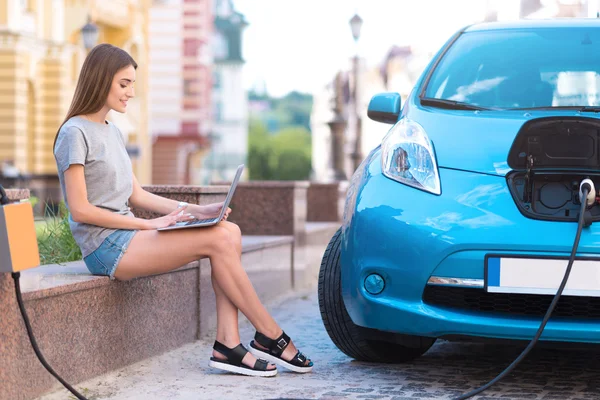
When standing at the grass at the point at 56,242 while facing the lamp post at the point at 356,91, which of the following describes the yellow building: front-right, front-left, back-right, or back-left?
front-left

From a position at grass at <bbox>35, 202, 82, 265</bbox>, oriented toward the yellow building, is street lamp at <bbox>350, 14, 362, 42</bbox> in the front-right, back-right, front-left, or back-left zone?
front-right

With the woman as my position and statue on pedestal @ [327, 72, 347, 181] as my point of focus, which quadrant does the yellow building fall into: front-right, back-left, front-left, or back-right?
front-left

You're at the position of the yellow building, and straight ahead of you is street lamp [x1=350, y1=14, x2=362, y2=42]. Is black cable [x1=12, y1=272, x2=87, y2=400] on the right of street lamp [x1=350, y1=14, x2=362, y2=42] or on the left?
right

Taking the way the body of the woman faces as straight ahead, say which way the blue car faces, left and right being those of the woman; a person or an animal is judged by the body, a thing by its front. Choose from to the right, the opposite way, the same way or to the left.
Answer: to the right

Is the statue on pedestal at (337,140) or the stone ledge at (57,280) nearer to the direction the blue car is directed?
the stone ledge

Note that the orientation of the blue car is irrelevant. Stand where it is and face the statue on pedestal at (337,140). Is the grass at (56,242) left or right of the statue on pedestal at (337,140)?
left

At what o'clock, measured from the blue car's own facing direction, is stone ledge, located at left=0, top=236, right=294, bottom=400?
The stone ledge is roughly at 3 o'clock from the blue car.

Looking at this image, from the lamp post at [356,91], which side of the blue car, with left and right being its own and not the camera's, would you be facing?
back

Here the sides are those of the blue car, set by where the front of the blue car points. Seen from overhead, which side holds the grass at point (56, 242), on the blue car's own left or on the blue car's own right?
on the blue car's own right

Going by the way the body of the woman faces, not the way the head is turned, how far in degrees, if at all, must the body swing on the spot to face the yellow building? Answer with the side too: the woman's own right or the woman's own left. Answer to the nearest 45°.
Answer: approximately 90° to the woman's own left

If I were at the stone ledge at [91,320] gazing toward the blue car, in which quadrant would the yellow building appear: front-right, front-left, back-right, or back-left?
back-left

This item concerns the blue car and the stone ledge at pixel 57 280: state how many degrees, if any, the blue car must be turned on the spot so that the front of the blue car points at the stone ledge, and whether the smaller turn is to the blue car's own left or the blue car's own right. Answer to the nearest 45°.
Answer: approximately 90° to the blue car's own right

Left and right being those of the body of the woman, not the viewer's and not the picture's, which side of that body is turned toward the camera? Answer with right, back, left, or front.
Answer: right

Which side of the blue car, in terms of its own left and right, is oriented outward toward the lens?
front

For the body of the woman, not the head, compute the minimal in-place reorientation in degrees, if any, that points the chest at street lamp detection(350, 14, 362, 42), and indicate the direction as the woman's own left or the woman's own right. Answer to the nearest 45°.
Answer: approximately 90° to the woman's own left

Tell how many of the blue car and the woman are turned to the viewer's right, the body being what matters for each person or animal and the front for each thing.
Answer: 1
